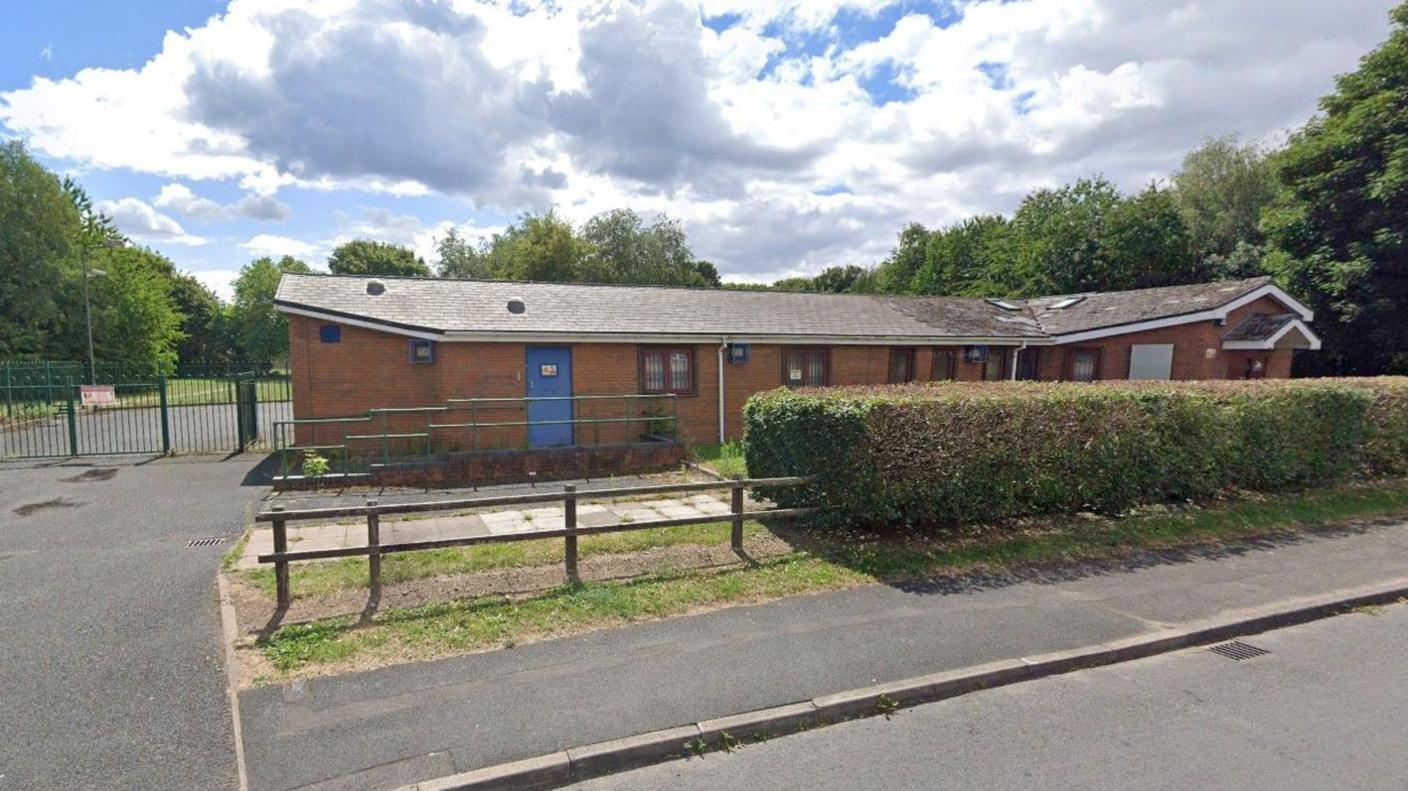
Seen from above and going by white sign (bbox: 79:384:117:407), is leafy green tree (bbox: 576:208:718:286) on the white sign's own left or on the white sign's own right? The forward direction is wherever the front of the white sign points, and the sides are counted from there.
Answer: on the white sign's own left

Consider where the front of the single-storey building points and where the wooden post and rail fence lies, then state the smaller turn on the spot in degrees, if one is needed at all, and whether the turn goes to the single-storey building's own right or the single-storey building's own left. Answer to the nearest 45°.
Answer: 0° — it already faces it

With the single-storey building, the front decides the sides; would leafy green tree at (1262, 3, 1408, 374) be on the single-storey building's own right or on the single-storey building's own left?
on the single-storey building's own left

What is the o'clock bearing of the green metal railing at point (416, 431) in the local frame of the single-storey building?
The green metal railing is roughly at 2 o'clock from the single-storey building.

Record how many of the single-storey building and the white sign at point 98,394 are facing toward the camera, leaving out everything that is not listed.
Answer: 2

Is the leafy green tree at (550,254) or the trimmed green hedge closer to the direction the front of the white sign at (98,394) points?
the trimmed green hedge

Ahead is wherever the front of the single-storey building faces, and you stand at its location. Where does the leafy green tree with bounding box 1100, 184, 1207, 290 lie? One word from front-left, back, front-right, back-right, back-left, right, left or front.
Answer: back-left

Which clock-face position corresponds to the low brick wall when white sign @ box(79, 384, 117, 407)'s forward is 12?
The low brick wall is roughly at 11 o'clock from the white sign.

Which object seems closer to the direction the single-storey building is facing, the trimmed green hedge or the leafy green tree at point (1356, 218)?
the trimmed green hedge

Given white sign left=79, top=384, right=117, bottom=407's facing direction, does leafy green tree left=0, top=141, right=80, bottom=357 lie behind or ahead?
behind

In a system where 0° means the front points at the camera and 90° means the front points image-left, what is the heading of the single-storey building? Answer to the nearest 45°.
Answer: approximately 0°
